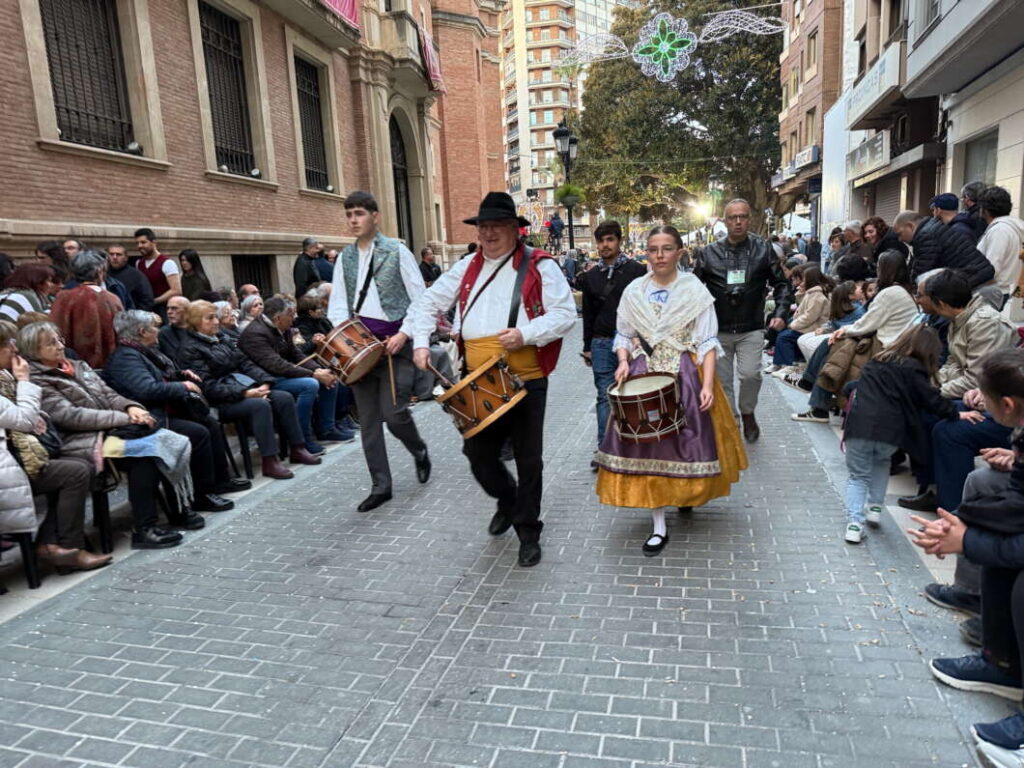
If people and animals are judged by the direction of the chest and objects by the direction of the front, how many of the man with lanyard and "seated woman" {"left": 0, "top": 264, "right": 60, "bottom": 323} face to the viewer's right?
1

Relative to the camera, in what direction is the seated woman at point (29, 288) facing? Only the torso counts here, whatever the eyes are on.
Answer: to the viewer's right

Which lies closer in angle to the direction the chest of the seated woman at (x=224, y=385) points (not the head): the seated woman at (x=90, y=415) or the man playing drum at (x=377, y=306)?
the man playing drum

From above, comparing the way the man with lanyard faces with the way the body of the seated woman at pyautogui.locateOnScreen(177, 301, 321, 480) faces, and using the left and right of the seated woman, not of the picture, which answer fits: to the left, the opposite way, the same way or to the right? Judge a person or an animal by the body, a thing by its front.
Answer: to the right

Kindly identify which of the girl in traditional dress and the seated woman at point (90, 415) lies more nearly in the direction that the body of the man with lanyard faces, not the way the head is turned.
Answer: the girl in traditional dress

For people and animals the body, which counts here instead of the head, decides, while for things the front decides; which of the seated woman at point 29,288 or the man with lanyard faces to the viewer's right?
the seated woman

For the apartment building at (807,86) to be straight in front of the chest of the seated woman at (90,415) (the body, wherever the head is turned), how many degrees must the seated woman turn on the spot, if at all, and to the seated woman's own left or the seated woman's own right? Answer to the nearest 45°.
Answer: approximately 90° to the seated woman's own left

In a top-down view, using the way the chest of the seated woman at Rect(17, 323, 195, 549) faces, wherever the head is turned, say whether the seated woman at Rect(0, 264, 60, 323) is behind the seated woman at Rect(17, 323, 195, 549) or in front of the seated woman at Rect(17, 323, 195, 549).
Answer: behind

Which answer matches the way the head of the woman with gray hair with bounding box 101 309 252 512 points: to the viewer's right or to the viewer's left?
to the viewer's right

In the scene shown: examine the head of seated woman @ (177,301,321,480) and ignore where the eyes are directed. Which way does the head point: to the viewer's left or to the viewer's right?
to the viewer's right

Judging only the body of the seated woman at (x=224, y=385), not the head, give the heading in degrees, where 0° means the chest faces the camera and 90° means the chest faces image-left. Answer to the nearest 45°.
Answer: approximately 315°

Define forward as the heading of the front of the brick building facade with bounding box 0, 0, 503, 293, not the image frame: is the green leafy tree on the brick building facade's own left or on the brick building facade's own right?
on the brick building facade's own left
